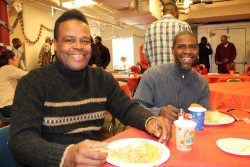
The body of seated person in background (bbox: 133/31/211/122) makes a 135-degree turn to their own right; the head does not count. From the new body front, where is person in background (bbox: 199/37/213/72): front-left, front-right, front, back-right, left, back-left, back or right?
front-right

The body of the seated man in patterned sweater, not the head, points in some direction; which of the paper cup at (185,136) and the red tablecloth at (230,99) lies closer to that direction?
the paper cup

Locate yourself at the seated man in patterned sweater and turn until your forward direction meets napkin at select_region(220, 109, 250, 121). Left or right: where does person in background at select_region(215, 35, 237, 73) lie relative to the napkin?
left

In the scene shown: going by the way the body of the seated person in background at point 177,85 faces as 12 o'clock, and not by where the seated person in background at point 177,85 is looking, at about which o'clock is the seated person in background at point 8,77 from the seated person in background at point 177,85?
the seated person in background at point 8,77 is roughly at 4 o'clock from the seated person in background at point 177,85.

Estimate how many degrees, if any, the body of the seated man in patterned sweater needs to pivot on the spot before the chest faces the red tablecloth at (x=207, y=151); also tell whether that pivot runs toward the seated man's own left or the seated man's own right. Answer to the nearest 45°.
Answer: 0° — they already face it

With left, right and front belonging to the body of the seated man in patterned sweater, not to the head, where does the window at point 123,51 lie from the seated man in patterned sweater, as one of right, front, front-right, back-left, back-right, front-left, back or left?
back-left

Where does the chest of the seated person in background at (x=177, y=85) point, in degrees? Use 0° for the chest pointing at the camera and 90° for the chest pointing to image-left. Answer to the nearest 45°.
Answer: approximately 0°

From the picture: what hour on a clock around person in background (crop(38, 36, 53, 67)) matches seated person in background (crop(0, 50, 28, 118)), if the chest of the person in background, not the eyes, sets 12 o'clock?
The seated person in background is roughly at 3 o'clock from the person in background.
